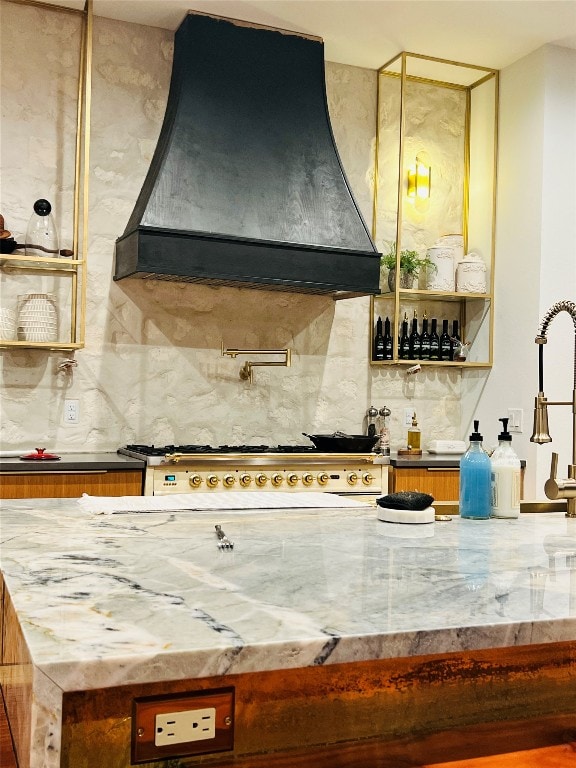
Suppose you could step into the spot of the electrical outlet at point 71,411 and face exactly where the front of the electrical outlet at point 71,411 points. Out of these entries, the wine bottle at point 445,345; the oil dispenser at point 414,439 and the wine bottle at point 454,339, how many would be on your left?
3

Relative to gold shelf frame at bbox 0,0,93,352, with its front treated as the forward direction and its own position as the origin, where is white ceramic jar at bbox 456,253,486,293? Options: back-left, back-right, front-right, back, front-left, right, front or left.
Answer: left

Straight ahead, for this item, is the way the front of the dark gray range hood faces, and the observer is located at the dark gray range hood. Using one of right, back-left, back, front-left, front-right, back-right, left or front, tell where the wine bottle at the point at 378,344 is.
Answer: back-left

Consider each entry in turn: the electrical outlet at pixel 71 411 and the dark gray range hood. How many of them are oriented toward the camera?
2

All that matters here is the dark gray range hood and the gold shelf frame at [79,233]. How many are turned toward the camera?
2

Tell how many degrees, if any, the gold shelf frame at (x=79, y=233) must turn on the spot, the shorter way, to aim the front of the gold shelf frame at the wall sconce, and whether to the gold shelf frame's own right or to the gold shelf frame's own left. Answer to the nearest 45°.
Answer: approximately 90° to the gold shelf frame's own left

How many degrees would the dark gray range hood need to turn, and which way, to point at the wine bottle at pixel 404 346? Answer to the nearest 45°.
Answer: approximately 135° to its left

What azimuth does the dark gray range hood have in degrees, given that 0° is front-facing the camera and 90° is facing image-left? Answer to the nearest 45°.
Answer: approximately 0°

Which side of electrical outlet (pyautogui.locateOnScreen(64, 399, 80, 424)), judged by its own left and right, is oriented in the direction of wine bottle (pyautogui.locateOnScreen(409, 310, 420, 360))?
left

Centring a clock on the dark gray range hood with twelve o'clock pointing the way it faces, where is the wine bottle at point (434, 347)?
The wine bottle is roughly at 8 o'clock from the dark gray range hood.
